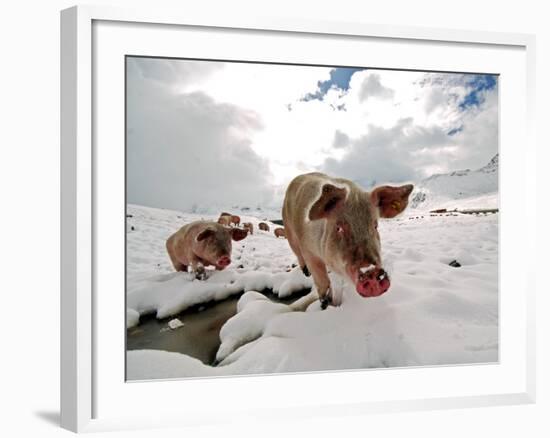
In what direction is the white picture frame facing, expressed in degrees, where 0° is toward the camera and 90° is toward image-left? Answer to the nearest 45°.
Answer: approximately 315°

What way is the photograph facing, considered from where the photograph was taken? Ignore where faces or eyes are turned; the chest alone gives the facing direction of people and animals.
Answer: facing the viewer and to the right of the viewer
